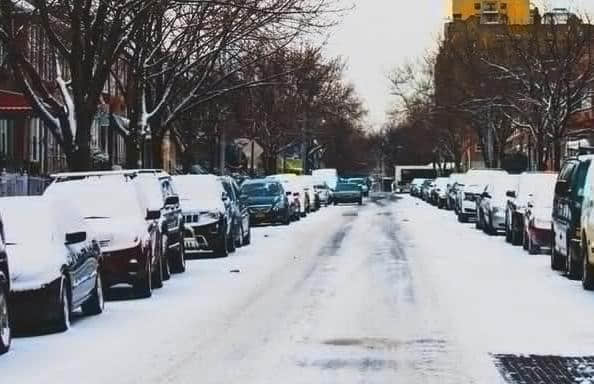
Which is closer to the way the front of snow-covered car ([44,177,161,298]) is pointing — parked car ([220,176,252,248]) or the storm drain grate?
the storm drain grate

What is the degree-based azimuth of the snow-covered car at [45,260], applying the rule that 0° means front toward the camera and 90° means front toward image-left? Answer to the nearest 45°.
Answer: approximately 45°

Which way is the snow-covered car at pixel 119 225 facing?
toward the camera

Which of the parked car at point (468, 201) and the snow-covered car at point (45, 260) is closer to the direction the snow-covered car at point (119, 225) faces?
the snow-covered car

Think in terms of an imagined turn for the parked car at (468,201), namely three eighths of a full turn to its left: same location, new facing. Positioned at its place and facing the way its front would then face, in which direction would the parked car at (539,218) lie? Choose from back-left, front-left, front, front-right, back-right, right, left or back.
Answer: front-left

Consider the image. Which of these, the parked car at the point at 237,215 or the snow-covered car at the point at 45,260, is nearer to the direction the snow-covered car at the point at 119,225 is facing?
the snow-covered car

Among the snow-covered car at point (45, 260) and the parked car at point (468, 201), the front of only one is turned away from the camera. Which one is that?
the parked car

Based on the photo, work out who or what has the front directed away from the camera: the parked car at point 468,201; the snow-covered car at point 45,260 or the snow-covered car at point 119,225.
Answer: the parked car
